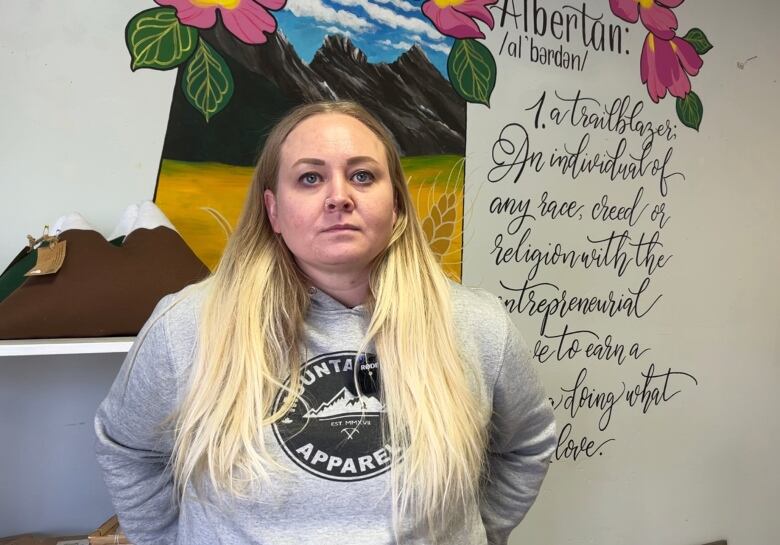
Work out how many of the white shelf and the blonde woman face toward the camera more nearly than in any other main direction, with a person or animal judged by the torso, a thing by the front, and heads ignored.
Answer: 2

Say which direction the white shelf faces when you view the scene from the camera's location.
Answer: facing the viewer
